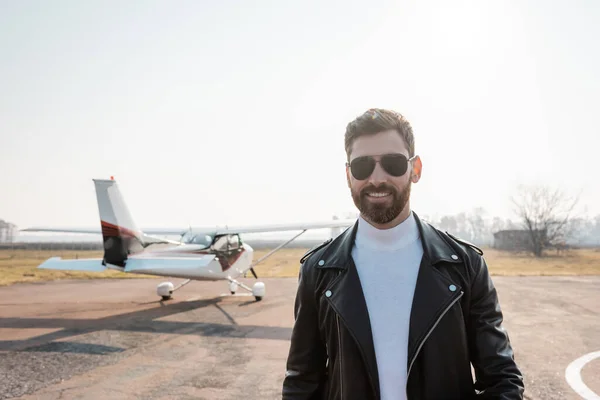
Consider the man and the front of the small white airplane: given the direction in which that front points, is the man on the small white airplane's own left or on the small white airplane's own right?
on the small white airplane's own right

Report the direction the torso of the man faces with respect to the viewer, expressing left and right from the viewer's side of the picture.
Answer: facing the viewer

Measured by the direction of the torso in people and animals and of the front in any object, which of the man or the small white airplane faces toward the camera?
the man

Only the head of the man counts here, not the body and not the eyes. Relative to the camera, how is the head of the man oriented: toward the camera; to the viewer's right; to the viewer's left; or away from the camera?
toward the camera

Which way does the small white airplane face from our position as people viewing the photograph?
facing away from the viewer and to the right of the viewer

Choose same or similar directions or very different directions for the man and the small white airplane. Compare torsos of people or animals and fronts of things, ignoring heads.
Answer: very different directions

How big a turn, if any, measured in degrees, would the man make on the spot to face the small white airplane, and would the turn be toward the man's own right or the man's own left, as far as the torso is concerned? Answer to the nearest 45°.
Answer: approximately 135° to the man's own right

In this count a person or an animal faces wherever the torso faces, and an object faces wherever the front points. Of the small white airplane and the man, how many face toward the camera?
1
